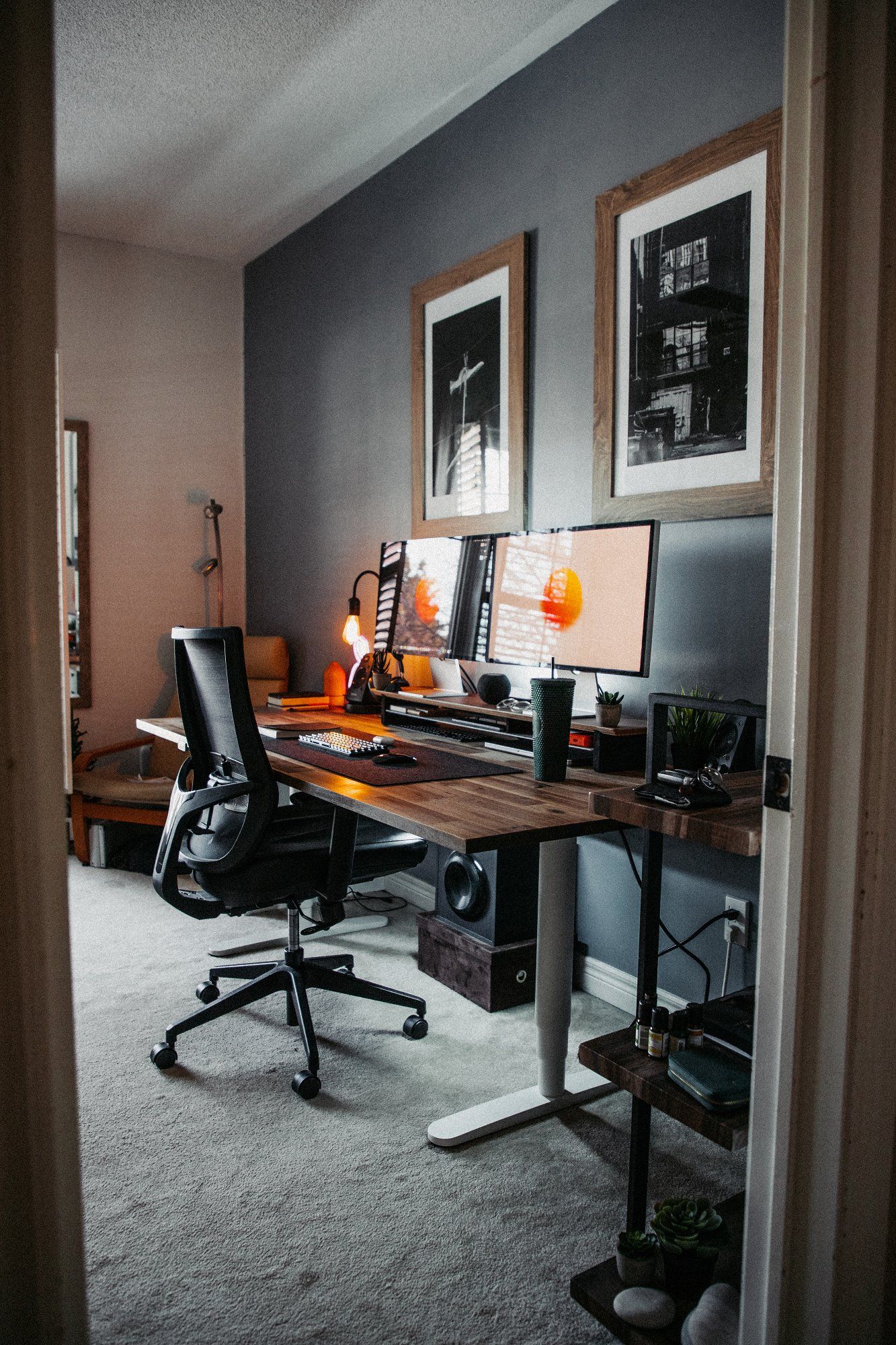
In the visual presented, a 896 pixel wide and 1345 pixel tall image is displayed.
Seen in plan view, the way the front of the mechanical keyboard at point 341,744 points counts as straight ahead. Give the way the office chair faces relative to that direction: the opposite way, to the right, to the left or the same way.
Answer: the opposite way

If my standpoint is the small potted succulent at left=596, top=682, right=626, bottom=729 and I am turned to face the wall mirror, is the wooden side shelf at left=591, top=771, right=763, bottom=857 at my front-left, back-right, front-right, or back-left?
back-left

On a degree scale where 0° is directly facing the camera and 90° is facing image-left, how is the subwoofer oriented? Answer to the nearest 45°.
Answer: approximately 45°

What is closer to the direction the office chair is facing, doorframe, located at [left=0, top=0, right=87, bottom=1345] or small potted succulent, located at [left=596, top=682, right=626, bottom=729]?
the small potted succulent
